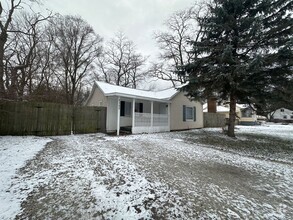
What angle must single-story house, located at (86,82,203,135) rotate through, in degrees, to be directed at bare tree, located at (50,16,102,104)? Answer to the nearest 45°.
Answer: approximately 180°

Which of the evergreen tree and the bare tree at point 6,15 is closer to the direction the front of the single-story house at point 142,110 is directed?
the evergreen tree

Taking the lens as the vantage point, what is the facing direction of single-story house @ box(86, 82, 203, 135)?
facing the viewer and to the right of the viewer

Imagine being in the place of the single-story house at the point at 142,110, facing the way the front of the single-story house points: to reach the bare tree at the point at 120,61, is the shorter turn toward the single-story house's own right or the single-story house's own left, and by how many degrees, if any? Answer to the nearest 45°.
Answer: approximately 135° to the single-story house's own left

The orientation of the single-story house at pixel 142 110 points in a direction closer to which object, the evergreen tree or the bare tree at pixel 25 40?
the evergreen tree

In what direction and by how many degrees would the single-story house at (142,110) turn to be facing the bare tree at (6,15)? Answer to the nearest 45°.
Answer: approximately 135° to its right

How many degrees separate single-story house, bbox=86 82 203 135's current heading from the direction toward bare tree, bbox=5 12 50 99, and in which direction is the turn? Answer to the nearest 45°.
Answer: approximately 135° to its right
